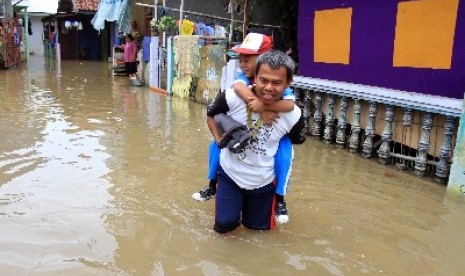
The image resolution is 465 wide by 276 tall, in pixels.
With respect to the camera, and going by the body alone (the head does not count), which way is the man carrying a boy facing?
toward the camera

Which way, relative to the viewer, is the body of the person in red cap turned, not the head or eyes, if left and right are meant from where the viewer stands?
facing the viewer

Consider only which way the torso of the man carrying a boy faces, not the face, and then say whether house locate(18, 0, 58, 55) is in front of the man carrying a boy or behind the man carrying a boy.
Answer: behind

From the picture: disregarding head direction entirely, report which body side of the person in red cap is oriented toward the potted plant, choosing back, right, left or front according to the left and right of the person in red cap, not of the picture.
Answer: back

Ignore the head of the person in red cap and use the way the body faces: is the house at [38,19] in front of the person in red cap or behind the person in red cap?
behind

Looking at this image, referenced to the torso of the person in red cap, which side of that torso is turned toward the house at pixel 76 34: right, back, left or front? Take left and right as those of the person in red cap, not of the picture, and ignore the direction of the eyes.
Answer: back
